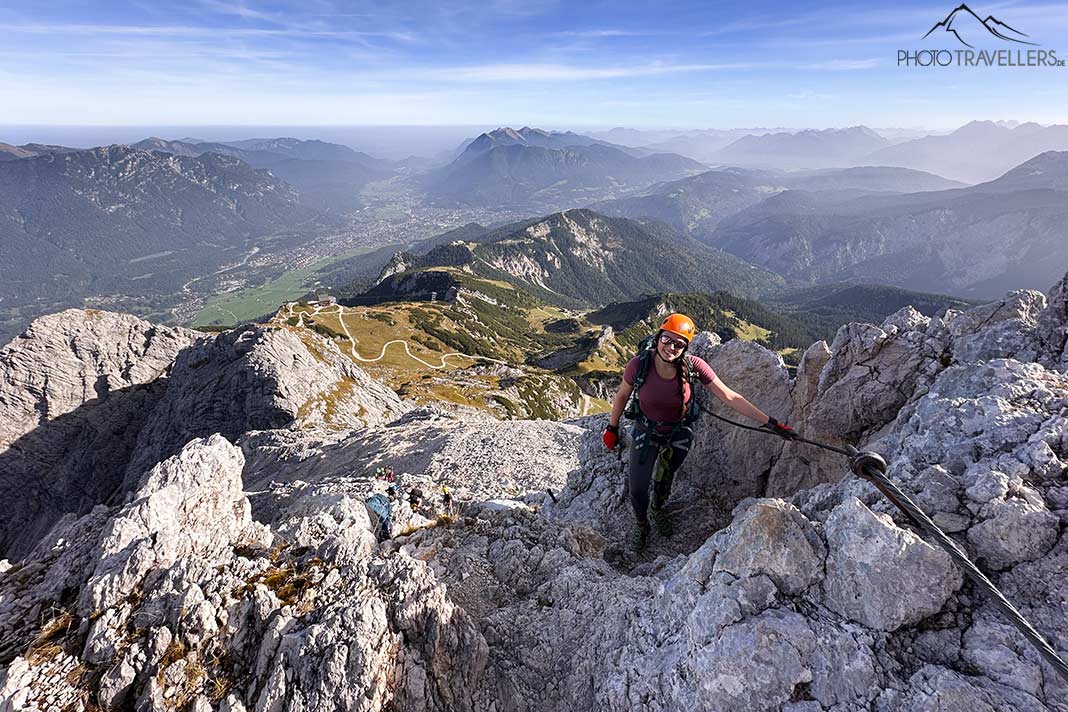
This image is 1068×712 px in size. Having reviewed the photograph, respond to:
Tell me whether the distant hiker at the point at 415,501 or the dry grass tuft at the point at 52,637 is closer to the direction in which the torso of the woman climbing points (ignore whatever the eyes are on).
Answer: the dry grass tuft

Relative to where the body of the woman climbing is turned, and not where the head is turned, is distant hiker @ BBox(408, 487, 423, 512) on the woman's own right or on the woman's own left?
on the woman's own right

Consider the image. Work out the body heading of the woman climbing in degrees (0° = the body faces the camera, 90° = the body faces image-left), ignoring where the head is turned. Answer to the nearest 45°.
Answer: approximately 0°

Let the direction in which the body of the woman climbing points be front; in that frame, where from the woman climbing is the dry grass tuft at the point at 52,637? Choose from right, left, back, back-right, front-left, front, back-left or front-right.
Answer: front-right

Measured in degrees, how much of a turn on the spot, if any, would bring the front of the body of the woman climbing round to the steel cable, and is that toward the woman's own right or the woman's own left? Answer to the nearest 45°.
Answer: approximately 45° to the woman's own left

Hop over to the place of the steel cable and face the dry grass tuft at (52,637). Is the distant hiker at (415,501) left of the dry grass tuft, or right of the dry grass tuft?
right
